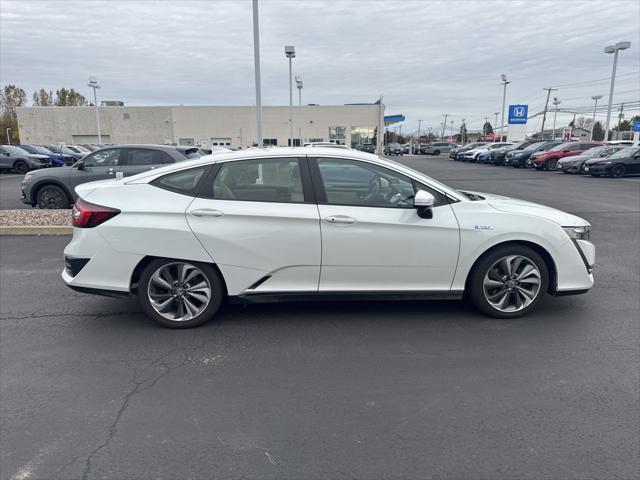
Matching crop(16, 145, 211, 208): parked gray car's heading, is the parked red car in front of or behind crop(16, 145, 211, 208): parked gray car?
behind

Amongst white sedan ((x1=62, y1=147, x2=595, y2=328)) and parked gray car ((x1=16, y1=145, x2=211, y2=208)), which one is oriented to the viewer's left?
the parked gray car

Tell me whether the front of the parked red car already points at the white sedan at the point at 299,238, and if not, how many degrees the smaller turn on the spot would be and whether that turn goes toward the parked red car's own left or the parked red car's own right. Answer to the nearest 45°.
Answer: approximately 45° to the parked red car's own left

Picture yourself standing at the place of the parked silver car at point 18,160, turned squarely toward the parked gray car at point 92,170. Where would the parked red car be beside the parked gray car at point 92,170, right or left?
left

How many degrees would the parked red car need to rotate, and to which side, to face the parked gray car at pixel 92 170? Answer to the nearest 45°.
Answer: approximately 45° to its left

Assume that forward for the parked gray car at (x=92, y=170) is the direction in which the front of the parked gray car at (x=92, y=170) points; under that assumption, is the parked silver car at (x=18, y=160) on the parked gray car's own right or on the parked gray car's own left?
on the parked gray car's own right

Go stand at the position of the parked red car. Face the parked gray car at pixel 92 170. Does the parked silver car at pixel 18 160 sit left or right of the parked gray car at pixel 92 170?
right

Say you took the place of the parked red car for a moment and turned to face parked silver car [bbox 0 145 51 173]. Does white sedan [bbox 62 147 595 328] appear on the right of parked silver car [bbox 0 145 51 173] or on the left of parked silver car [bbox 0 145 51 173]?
left

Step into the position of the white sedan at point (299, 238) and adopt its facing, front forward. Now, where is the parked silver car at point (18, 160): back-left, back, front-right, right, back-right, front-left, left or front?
back-left

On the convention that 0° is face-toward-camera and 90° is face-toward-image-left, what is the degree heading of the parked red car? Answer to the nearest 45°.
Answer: approximately 45°

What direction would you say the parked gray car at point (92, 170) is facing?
to the viewer's left

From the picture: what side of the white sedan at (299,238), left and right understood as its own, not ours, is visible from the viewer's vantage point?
right
